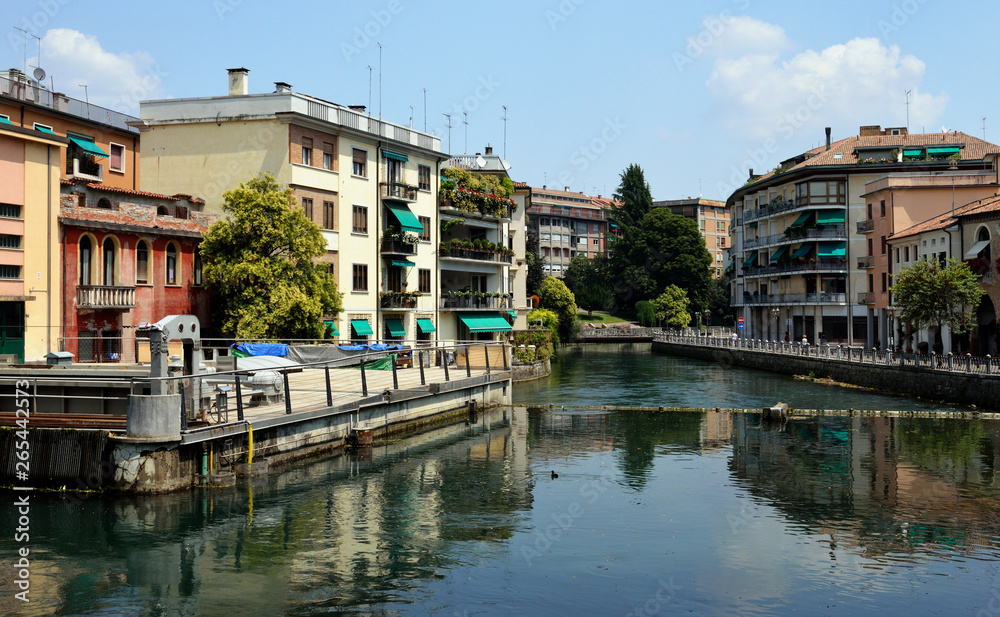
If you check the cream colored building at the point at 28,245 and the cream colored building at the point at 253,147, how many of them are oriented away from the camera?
0

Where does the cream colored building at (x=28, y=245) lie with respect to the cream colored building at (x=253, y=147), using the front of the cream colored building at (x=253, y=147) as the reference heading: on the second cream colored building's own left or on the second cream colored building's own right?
on the second cream colored building's own right

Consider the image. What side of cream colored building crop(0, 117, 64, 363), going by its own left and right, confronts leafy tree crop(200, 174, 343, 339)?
left

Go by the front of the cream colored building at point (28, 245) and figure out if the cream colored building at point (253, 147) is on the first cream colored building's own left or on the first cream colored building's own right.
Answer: on the first cream colored building's own left

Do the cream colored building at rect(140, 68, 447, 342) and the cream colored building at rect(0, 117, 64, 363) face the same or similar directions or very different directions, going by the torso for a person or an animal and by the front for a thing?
same or similar directions

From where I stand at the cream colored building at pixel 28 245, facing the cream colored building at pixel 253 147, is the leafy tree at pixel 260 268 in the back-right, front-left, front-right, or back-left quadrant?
front-right
